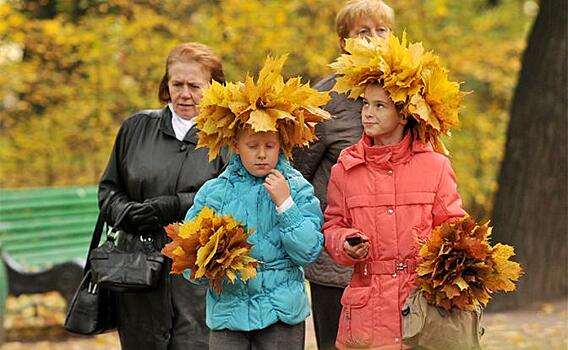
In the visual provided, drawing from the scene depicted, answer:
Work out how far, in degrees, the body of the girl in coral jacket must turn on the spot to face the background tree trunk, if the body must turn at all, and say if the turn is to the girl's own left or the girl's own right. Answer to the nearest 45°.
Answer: approximately 180°

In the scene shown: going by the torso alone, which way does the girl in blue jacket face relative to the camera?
toward the camera

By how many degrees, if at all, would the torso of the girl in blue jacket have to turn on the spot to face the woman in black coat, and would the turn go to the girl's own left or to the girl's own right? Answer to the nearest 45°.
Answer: approximately 135° to the girl's own right

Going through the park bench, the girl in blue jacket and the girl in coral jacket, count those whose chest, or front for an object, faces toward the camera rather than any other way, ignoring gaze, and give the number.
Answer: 3

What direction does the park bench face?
toward the camera

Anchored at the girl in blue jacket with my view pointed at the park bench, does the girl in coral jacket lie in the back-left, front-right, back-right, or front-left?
back-right

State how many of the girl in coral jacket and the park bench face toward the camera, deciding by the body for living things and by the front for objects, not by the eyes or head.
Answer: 2

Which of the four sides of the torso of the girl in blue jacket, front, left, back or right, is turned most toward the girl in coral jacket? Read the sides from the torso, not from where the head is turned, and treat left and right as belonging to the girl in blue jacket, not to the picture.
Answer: left

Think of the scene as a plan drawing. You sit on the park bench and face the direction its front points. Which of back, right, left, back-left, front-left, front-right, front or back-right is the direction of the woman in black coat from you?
front
